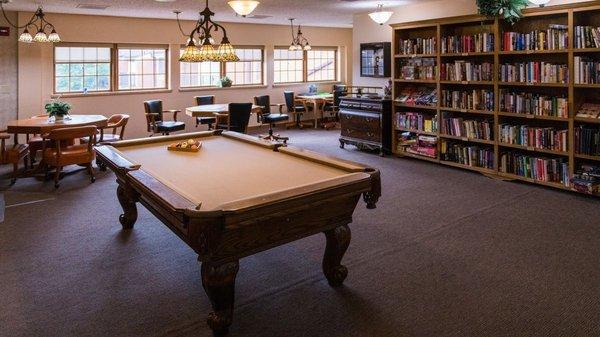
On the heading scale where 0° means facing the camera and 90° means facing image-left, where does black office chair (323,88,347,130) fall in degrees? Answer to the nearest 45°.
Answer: approximately 90°

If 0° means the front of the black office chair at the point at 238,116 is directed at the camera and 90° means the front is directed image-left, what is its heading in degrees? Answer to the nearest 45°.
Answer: approximately 135°

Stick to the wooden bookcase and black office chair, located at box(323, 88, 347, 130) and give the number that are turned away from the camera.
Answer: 0

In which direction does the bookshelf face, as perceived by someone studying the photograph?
facing the viewer and to the left of the viewer
